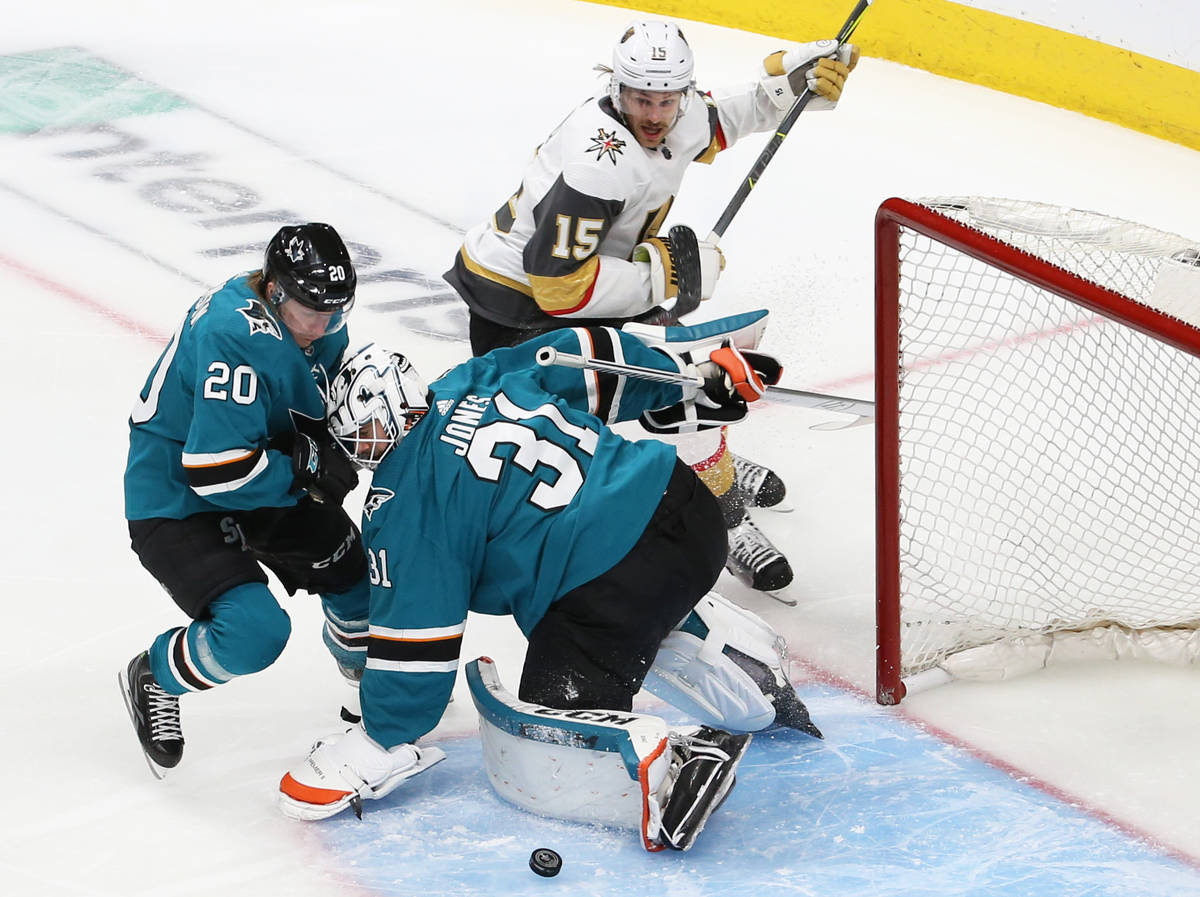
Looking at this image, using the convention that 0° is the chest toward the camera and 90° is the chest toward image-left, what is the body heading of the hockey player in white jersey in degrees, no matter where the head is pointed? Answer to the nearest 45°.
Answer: approximately 315°

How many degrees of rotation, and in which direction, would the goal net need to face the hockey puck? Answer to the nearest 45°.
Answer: approximately 45° to its left

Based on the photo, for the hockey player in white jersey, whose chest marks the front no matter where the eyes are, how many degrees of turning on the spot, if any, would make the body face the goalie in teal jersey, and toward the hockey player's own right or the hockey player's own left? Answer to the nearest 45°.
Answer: approximately 45° to the hockey player's own right

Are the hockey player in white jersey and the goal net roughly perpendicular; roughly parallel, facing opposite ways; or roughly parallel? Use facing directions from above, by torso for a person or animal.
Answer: roughly perpendicular

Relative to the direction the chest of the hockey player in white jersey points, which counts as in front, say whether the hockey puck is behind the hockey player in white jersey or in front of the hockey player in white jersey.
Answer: in front

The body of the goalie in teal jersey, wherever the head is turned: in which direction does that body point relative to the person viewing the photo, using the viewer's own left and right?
facing to the left of the viewer

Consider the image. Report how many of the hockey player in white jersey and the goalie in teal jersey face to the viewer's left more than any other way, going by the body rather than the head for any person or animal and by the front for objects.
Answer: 1

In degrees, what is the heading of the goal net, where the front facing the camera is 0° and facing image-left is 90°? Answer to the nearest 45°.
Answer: approximately 45°

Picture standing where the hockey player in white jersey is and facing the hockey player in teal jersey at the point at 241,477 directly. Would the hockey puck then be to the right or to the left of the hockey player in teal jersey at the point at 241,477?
left
